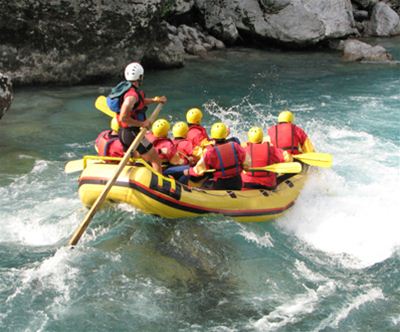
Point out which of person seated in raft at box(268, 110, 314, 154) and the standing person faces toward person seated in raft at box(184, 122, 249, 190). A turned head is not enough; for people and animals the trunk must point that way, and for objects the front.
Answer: the standing person

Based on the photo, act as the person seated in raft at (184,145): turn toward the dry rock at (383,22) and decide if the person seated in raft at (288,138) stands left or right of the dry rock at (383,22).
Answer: right

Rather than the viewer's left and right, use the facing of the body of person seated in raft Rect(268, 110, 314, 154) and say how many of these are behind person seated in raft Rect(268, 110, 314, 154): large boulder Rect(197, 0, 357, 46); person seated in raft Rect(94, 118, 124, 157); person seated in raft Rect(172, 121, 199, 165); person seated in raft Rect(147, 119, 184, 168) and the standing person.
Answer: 4

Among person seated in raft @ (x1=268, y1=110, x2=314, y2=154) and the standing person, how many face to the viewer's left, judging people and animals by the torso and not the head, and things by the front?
0

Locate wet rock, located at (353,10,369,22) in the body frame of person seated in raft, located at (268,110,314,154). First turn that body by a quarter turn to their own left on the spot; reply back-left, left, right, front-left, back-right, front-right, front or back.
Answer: front-right

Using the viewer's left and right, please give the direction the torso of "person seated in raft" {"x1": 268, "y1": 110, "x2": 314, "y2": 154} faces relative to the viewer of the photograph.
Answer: facing away from the viewer and to the right of the viewer

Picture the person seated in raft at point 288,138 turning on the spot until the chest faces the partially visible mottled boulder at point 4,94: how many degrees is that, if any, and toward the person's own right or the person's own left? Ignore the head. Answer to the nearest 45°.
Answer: approximately 135° to the person's own left

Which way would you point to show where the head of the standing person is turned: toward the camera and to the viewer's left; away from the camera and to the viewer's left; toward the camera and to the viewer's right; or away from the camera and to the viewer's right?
away from the camera and to the viewer's right

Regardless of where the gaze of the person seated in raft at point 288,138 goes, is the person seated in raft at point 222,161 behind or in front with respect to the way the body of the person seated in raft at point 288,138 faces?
behind

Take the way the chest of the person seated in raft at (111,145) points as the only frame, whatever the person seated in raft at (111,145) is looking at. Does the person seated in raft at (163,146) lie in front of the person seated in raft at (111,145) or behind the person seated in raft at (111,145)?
in front

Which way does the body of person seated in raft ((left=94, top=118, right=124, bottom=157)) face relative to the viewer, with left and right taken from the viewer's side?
facing away from the viewer and to the right of the viewer
